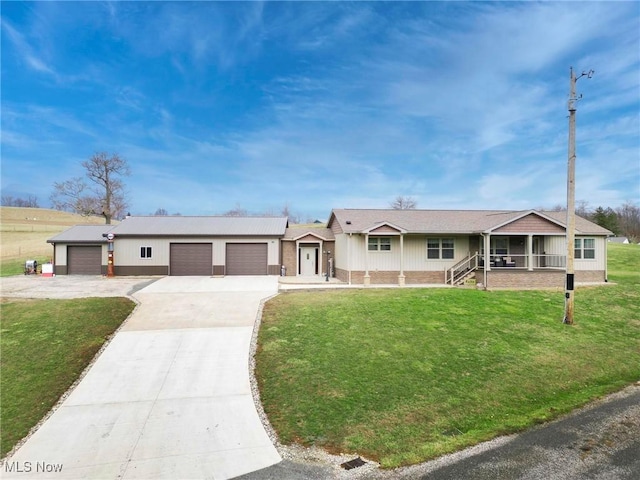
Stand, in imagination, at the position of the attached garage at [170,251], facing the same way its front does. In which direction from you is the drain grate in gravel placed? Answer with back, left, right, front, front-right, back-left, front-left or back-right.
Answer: front

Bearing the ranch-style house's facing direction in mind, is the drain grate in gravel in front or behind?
in front

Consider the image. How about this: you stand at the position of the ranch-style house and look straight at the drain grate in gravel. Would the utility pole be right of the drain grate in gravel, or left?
left

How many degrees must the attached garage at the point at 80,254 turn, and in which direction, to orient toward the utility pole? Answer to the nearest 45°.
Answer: approximately 45° to its left

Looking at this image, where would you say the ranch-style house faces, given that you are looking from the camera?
facing the viewer

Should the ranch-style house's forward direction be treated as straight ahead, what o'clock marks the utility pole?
The utility pole is roughly at 11 o'clock from the ranch-style house.

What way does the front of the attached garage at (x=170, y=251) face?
toward the camera

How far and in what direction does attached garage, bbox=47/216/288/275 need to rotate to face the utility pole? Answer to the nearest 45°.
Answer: approximately 45° to its left
